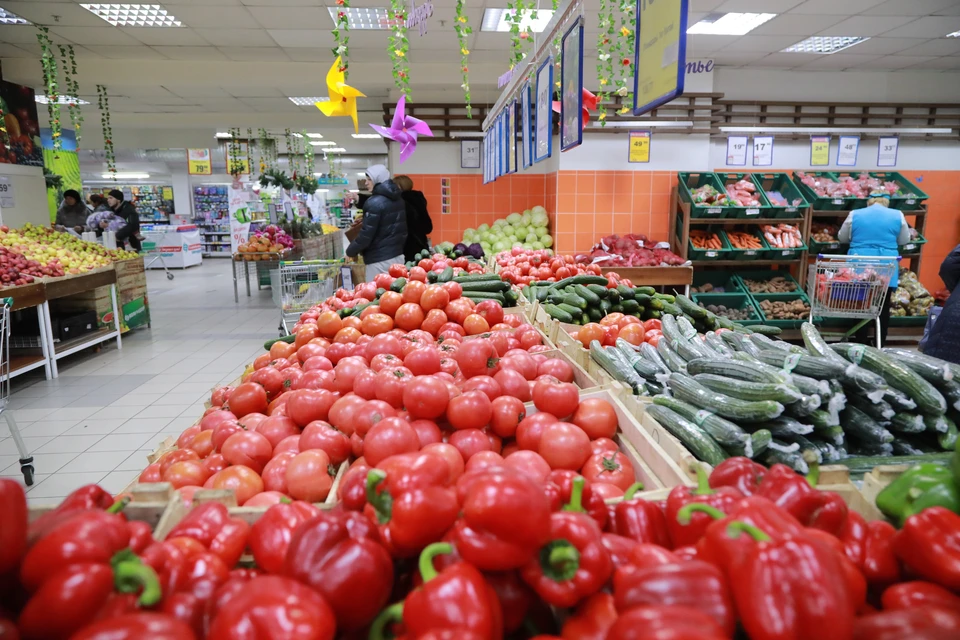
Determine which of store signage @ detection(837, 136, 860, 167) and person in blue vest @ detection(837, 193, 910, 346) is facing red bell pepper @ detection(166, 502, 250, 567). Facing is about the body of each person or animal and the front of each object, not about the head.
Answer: the store signage

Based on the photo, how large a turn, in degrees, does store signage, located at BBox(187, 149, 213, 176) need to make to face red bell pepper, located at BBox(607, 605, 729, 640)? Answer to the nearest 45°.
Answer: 0° — it already faces it

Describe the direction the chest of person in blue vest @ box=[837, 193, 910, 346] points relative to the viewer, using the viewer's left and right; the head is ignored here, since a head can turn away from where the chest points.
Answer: facing away from the viewer

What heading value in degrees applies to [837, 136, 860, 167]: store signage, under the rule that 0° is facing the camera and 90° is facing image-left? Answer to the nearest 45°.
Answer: approximately 0°

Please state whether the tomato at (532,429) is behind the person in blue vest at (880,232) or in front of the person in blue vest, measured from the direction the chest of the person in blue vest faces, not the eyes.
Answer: behind

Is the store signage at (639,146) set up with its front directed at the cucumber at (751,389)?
yes

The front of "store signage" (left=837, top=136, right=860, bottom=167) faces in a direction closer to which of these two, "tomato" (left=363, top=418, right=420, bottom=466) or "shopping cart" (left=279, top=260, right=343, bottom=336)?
the tomato
